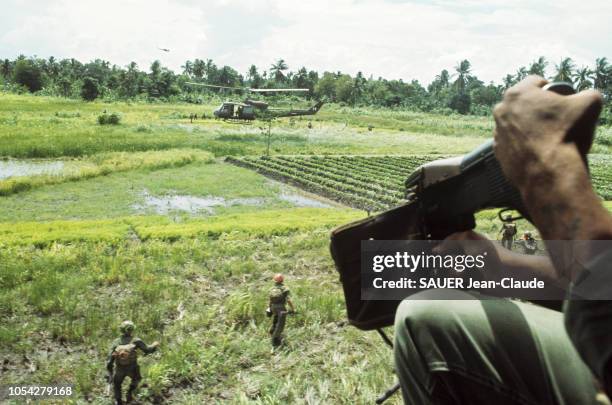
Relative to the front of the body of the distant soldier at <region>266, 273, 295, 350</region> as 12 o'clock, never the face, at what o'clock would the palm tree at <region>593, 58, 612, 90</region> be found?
The palm tree is roughly at 1 o'clock from the distant soldier.

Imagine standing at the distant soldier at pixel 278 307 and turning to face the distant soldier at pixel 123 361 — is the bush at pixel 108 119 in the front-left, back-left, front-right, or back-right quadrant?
back-right

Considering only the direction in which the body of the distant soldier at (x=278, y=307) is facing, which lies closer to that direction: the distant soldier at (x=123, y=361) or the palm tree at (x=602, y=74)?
the palm tree

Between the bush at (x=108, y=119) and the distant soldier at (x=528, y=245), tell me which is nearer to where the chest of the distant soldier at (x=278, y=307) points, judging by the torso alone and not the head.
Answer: the bush

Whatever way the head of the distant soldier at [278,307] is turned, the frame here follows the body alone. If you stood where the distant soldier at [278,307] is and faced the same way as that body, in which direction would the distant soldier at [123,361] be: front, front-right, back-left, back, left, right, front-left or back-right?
back-left

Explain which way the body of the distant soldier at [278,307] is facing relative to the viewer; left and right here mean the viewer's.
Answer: facing away from the viewer

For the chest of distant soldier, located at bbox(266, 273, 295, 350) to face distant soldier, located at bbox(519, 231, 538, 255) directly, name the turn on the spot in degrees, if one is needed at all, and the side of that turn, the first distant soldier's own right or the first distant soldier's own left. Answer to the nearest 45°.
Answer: approximately 45° to the first distant soldier's own right

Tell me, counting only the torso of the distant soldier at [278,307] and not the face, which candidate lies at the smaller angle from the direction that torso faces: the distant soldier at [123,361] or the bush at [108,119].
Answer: the bush

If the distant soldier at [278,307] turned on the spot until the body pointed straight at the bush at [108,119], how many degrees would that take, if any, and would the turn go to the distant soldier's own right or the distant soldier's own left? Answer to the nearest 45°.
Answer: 0° — they already face it
